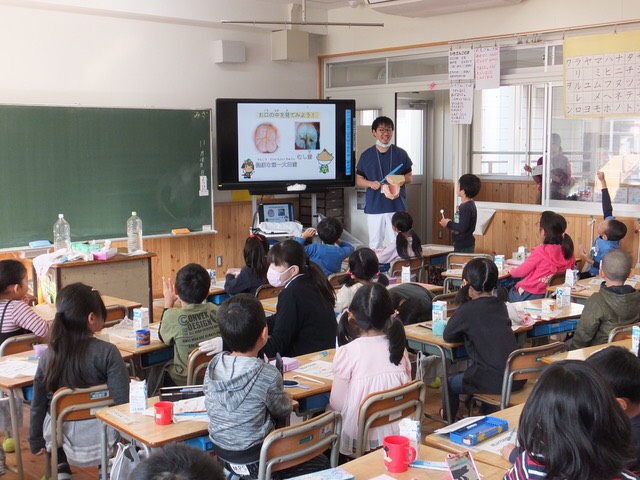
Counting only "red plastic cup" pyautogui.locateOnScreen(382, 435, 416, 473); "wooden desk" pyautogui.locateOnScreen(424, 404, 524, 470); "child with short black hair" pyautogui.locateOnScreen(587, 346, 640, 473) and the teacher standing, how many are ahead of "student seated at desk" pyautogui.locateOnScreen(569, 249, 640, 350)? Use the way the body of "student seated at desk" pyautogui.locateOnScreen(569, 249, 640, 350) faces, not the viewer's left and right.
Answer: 1

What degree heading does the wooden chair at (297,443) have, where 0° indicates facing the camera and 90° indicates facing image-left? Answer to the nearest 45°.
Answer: approximately 135°

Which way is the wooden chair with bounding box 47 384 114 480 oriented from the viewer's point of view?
away from the camera

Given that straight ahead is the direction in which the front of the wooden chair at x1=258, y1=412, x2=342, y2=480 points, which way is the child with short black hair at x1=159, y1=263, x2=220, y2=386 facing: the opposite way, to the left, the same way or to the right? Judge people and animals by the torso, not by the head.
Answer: the same way

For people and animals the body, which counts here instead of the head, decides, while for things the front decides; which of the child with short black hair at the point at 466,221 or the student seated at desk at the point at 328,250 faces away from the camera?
the student seated at desk

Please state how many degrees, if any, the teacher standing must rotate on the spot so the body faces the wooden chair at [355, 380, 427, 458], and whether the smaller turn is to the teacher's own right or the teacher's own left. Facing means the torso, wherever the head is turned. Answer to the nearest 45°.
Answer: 0° — they already face it

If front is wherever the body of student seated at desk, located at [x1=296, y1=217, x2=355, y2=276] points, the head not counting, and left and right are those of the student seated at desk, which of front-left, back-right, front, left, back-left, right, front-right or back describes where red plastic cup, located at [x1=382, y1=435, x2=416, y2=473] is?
back

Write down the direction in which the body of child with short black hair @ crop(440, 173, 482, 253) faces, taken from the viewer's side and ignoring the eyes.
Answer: to the viewer's left

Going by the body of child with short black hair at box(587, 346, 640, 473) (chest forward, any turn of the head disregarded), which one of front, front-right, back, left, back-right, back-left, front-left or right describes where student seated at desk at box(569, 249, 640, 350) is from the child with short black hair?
front-right

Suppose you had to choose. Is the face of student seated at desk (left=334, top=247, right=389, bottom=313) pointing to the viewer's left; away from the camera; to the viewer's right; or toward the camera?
away from the camera

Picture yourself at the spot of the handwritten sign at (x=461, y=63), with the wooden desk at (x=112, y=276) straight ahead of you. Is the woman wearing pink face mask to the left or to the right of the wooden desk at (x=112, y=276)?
left

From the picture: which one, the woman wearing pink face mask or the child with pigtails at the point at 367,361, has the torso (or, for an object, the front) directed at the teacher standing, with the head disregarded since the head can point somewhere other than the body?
the child with pigtails

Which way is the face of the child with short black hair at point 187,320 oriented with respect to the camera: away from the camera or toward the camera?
away from the camera

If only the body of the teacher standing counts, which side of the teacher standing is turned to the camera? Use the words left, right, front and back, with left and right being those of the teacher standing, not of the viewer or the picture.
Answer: front

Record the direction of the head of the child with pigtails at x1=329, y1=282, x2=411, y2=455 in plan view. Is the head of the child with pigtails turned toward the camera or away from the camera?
away from the camera

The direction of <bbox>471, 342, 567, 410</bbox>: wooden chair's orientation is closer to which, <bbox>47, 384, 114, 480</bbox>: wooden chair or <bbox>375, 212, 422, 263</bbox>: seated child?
the seated child

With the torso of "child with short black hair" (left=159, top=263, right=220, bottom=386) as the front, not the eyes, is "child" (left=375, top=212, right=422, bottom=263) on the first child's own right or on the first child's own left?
on the first child's own right

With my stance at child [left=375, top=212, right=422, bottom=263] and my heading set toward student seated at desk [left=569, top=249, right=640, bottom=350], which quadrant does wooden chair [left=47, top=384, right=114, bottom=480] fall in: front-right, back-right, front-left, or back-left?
front-right

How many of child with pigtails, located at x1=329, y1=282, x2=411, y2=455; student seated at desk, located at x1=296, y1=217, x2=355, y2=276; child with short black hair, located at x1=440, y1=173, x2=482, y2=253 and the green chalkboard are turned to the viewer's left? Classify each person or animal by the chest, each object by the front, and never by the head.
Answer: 1
